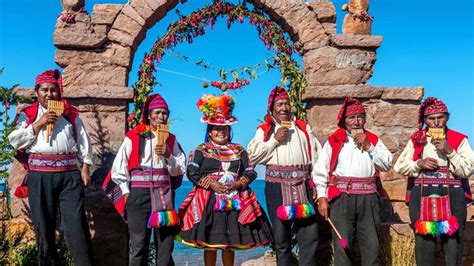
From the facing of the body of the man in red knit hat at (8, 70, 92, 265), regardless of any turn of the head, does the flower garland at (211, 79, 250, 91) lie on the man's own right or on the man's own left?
on the man's own left

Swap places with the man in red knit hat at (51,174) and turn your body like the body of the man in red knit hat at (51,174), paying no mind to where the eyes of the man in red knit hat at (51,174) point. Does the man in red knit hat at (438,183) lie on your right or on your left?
on your left

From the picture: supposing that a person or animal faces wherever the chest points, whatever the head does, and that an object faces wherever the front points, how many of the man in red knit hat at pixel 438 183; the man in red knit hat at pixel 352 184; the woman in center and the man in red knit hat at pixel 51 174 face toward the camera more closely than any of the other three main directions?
4

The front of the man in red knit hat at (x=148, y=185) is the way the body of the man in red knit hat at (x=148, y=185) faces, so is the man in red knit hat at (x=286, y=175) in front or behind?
in front

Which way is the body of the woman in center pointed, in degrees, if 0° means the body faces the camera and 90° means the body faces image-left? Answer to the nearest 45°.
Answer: approximately 0°

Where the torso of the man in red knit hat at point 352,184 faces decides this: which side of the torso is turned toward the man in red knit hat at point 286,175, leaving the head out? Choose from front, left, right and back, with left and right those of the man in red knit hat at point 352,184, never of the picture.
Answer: right

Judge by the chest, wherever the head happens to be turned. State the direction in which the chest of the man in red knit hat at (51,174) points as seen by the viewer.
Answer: toward the camera

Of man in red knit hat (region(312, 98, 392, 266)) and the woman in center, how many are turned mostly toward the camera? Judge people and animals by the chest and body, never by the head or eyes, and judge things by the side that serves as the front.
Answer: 2

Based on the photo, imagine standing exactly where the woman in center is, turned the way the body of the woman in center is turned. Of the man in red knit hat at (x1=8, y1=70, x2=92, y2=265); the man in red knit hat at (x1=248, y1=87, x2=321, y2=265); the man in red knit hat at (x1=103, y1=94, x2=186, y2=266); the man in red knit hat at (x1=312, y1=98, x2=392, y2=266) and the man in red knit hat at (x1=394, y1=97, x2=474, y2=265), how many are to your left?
3

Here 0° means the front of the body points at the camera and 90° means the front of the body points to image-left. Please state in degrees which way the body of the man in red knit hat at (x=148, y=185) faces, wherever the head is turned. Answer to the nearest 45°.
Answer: approximately 315°

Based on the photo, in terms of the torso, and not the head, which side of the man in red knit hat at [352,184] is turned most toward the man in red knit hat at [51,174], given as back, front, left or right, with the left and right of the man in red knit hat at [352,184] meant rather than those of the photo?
right

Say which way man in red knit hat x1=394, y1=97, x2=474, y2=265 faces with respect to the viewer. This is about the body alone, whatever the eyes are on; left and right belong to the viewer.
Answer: facing the viewer

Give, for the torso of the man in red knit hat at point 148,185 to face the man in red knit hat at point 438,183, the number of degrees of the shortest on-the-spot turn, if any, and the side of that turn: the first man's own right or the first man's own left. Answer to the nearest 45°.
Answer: approximately 45° to the first man's own left

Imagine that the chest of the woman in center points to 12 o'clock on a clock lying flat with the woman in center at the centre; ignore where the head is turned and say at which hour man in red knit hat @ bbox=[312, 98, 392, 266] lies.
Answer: The man in red knit hat is roughly at 9 o'clock from the woman in center.
